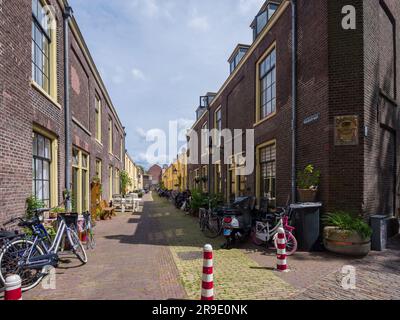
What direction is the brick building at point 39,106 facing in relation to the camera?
to the viewer's right

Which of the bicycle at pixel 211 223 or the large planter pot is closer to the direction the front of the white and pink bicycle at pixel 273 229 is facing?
the large planter pot

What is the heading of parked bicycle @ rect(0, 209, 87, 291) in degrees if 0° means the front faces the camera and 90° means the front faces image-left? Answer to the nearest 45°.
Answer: approximately 225°

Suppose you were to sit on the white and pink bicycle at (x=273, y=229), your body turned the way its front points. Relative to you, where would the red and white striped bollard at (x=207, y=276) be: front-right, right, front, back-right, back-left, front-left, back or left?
front-right

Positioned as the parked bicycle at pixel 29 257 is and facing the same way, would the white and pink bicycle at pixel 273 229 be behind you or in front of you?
in front

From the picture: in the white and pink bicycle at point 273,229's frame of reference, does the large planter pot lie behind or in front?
in front

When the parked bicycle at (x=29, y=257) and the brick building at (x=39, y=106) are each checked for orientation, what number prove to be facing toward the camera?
0

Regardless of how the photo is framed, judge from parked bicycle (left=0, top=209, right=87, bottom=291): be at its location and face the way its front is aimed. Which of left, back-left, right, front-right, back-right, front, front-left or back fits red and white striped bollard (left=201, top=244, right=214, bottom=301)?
right
